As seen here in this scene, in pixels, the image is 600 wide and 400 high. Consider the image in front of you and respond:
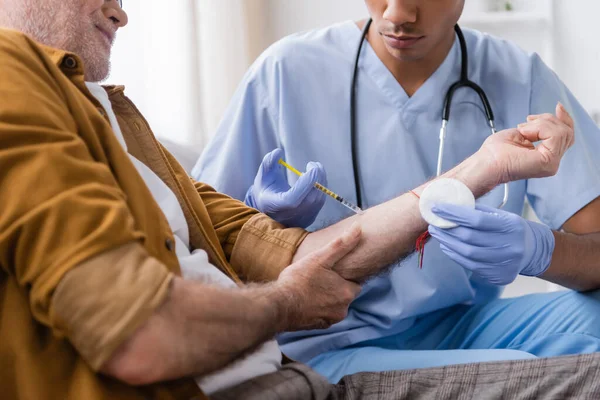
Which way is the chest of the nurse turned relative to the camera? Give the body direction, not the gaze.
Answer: toward the camera

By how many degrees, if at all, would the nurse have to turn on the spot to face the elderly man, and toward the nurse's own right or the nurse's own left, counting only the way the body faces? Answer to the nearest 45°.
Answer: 0° — they already face them

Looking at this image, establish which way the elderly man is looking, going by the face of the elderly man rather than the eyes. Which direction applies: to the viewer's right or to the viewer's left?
to the viewer's right

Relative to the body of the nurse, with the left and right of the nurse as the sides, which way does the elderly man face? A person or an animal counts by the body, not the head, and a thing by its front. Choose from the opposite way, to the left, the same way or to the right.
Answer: to the left

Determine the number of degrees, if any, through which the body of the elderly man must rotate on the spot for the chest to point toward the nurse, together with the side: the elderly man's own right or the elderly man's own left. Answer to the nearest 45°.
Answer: approximately 45° to the elderly man's own left

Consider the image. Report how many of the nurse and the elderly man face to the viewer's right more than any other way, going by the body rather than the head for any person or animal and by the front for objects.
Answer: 1

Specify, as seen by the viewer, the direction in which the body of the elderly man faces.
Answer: to the viewer's right
